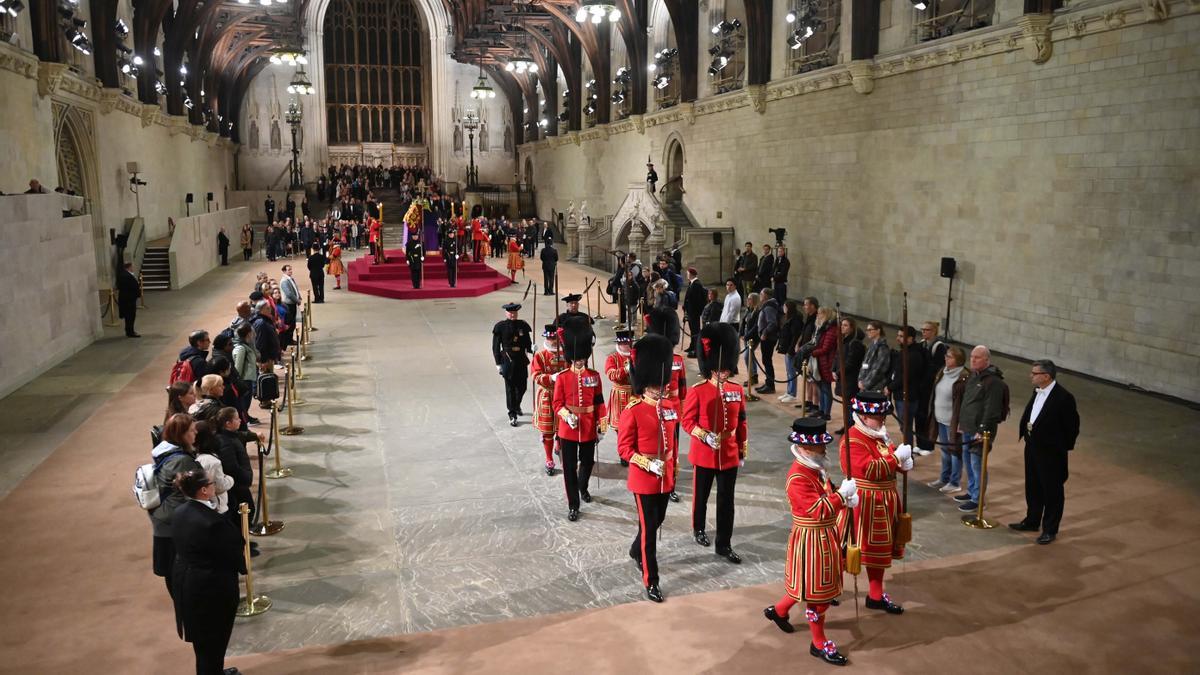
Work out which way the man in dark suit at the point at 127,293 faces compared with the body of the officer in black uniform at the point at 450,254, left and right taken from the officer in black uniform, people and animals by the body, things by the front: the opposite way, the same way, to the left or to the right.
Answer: to the left

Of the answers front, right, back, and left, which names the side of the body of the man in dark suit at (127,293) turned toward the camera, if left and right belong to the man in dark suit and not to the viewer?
right

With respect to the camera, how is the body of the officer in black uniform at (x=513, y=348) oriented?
toward the camera

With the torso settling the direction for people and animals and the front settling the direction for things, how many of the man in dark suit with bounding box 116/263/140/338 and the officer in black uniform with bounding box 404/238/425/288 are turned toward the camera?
1

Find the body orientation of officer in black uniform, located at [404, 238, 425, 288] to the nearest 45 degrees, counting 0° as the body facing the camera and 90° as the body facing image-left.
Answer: approximately 0°

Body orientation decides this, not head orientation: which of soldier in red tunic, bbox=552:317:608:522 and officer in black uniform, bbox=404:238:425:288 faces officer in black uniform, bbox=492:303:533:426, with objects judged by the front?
officer in black uniform, bbox=404:238:425:288

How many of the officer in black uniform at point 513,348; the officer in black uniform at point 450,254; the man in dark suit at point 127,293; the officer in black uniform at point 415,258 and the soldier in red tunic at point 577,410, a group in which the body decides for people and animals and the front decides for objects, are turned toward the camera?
4

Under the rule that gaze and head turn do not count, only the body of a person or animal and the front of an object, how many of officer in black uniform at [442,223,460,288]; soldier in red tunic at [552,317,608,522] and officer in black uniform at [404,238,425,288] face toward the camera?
3

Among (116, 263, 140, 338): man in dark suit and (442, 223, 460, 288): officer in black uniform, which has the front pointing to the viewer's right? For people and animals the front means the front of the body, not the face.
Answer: the man in dark suit

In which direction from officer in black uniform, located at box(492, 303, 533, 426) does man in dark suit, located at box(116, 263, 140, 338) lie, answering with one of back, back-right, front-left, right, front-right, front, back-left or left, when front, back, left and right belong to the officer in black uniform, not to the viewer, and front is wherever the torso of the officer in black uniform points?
back-right

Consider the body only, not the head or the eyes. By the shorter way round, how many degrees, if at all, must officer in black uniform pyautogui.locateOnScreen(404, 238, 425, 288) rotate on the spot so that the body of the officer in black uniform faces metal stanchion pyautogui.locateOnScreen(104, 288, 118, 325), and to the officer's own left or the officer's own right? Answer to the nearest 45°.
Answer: approximately 45° to the officer's own right

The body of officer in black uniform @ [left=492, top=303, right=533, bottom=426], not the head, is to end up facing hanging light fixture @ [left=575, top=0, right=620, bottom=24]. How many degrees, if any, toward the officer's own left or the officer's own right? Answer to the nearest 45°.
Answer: approximately 180°

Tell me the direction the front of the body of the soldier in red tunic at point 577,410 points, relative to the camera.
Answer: toward the camera

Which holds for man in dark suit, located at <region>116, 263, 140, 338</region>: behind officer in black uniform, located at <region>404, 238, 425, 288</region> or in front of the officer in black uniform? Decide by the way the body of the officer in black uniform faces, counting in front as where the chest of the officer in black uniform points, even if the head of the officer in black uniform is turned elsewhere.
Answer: in front

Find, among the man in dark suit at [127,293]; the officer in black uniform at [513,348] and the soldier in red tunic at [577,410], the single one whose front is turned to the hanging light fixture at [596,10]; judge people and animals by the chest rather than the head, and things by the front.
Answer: the man in dark suit

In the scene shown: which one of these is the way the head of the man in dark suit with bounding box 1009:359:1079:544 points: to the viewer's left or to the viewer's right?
to the viewer's left
